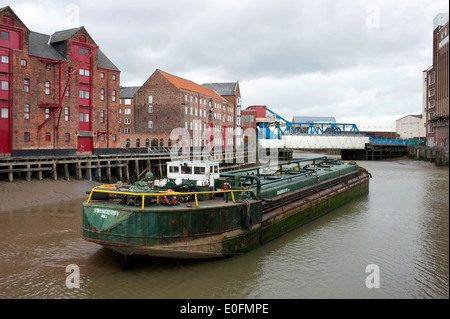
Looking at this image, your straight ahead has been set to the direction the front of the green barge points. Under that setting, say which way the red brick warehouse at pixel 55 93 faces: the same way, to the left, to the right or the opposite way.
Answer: to the right

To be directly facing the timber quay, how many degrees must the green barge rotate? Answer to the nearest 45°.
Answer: approximately 90° to its left

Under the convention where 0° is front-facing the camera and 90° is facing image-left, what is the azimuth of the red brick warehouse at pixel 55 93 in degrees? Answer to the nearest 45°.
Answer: approximately 315°

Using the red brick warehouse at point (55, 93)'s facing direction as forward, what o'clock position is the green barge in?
The green barge is roughly at 1 o'clock from the red brick warehouse.

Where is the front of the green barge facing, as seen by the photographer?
facing away from the viewer and to the right of the viewer

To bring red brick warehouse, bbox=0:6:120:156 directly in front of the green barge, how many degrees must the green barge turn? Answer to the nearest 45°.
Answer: approximately 90° to its left
